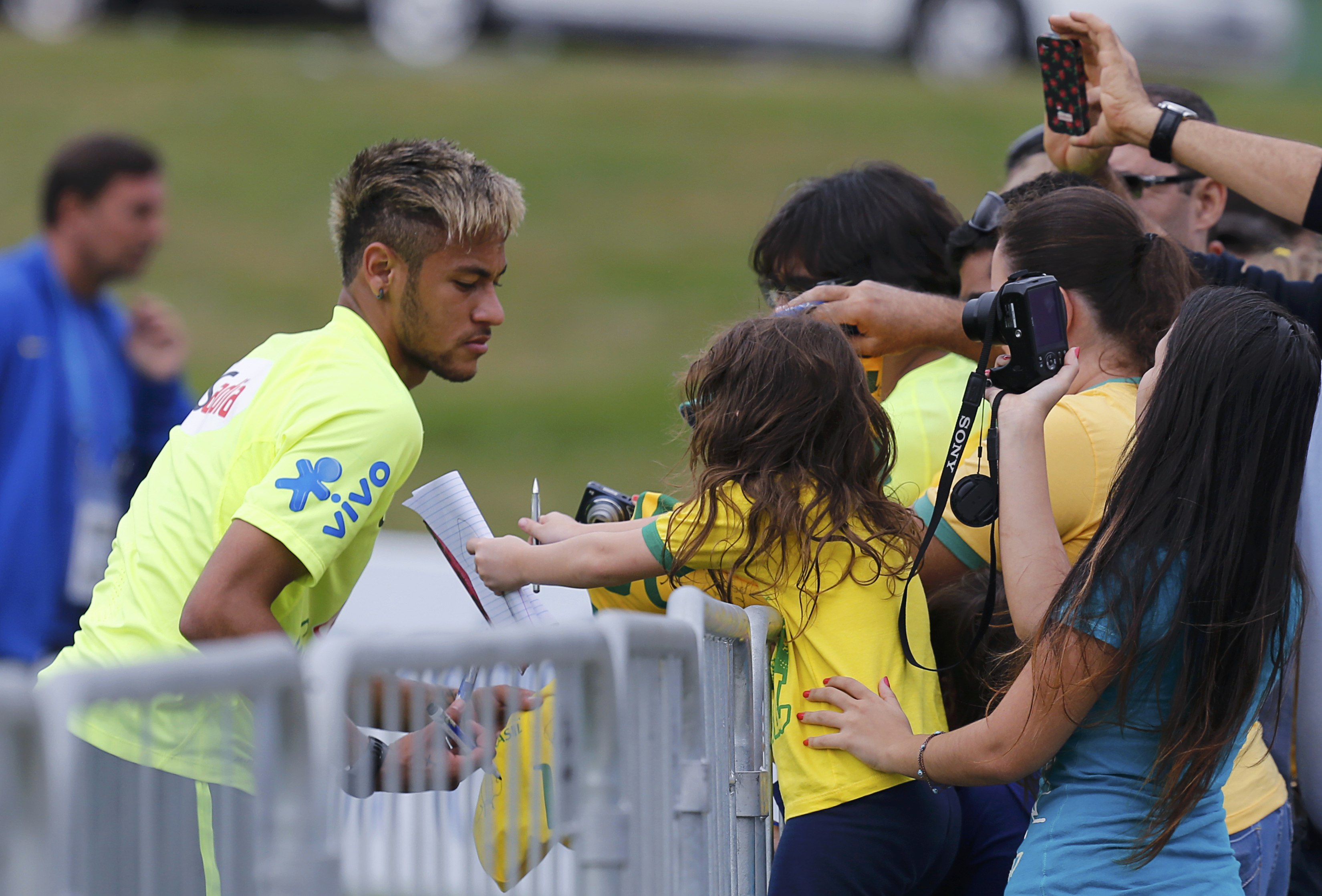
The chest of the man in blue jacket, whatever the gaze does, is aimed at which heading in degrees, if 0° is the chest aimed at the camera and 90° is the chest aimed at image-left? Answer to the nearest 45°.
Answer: approximately 315°

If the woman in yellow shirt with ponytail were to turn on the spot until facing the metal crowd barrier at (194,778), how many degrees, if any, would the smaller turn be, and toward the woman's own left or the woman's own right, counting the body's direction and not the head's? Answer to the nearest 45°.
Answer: approximately 90° to the woman's own left

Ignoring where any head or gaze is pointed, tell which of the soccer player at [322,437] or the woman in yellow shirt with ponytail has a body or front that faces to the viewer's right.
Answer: the soccer player

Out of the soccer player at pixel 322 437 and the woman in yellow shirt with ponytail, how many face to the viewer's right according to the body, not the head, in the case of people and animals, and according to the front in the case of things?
1

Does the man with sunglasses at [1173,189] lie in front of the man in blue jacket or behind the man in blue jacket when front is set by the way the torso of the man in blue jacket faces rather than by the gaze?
in front

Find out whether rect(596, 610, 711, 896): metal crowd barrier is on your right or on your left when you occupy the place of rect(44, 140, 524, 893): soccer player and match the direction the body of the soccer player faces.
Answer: on your right

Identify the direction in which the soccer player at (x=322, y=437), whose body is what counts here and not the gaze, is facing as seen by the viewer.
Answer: to the viewer's right

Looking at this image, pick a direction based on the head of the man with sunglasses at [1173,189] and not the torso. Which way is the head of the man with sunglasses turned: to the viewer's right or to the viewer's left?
to the viewer's left

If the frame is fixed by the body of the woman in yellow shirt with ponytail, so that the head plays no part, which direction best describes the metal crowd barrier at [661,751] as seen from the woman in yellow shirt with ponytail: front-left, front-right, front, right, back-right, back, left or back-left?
left

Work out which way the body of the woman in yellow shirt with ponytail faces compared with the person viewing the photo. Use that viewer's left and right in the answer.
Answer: facing away from the viewer and to the left of the viewer

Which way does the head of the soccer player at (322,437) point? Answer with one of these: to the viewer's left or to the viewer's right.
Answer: to the viewer's right

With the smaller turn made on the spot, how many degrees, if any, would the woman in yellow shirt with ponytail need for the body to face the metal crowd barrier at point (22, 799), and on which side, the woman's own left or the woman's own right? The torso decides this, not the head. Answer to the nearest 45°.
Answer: approximately 90° to the woman's own left
